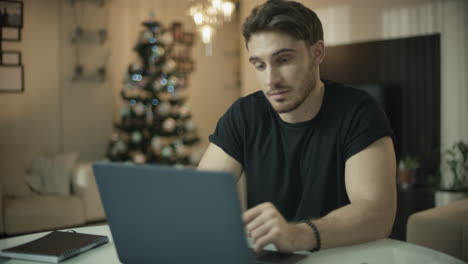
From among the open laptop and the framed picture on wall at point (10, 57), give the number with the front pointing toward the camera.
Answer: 1

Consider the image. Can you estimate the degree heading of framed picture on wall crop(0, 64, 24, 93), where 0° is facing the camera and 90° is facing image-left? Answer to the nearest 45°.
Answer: approximately 0°

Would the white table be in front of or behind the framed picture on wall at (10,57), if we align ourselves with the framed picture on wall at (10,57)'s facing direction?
in front

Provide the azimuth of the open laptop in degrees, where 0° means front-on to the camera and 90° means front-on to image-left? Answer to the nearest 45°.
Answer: approximately 225°

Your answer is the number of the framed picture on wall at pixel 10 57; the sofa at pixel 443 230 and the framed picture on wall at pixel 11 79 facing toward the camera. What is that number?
2

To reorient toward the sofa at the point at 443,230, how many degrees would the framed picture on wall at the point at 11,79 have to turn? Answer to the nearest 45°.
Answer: approximately 45° to its left

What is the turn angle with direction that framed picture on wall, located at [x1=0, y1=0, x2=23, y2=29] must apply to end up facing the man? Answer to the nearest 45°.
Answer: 0° — it already faces them

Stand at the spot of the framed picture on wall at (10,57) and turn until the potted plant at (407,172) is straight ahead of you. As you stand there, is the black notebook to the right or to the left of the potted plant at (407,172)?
right

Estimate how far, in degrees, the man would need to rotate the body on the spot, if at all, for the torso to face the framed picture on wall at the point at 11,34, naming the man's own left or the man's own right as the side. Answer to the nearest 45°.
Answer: approximately 90° to the man's own right

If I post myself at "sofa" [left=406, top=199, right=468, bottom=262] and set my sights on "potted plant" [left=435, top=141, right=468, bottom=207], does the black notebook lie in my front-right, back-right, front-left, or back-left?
back-left
